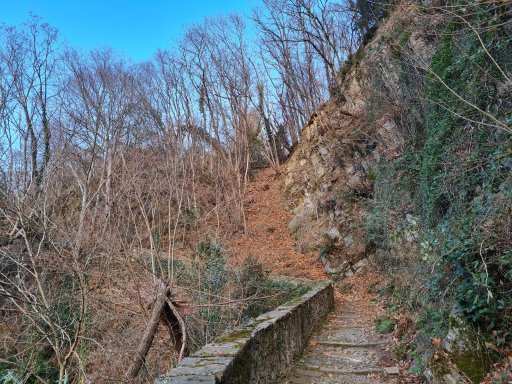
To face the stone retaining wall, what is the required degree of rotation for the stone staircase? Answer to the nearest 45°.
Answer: approximately 45° to its right

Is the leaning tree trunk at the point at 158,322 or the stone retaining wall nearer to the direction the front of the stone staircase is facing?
the stone retaining wall

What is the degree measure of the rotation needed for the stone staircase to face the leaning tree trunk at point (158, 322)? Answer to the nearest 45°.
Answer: approximately 90° to its right

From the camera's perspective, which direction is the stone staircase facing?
toward the camera
